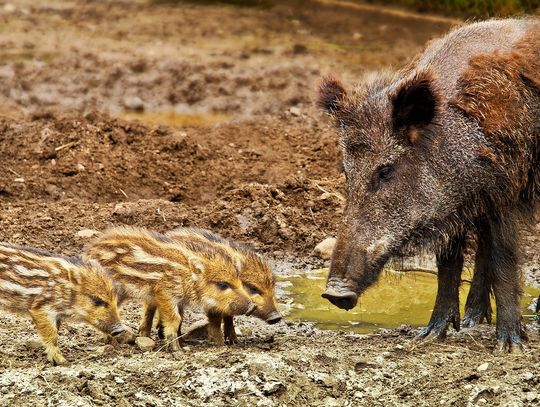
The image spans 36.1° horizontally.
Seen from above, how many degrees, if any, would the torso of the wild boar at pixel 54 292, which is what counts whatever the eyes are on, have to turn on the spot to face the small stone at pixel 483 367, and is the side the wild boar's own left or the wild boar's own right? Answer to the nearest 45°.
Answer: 0° — it already faces it

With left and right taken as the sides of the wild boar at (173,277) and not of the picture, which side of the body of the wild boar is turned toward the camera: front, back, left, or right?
right

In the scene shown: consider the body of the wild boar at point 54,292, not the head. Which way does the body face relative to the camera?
to the viewer's right

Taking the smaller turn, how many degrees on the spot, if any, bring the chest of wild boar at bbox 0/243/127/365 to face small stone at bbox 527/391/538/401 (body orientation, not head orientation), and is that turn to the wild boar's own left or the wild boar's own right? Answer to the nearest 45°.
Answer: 0° — it already faces it

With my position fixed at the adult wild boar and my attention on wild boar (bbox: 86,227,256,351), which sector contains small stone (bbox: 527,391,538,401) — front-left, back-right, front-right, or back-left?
back-left

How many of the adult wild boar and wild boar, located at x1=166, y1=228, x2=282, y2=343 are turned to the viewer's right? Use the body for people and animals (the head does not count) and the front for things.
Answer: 1

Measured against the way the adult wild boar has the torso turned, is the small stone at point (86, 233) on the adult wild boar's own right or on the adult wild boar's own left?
on the adult wild boar's own right

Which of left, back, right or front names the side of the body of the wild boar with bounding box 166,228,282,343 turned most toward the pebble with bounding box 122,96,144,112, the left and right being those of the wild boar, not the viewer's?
left

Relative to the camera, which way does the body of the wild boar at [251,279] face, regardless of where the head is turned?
to the viewer's right
